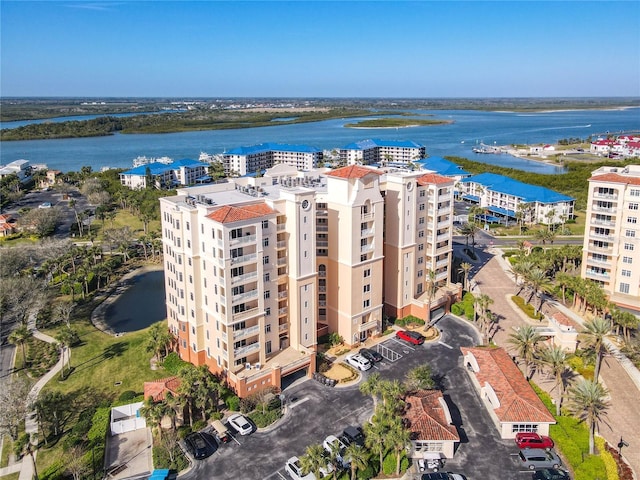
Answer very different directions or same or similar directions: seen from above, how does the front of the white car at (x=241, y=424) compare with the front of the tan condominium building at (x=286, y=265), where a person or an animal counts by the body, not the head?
very different directions

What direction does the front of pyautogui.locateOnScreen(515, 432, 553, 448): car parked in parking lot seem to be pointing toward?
to the viewer's right

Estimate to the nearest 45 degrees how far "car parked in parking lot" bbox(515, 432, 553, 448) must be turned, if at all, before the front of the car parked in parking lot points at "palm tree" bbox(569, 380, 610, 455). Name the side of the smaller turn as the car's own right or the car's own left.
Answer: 0° — it already faces it

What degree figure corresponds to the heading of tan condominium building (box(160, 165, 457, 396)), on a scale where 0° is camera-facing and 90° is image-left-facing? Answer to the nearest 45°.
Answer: approximately 315°

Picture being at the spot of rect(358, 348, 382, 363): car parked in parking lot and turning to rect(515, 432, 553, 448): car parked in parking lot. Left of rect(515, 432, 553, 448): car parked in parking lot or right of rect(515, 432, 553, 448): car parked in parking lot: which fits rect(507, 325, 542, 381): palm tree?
left

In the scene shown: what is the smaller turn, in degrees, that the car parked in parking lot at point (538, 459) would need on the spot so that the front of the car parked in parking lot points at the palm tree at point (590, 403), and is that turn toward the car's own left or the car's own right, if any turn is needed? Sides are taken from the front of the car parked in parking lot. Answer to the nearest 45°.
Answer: approximately 45° to the car's own left
